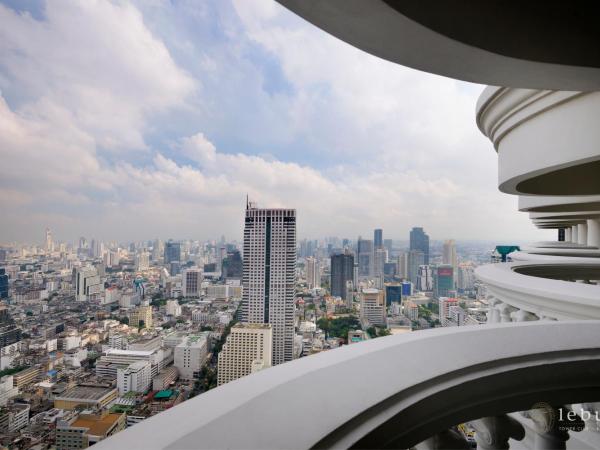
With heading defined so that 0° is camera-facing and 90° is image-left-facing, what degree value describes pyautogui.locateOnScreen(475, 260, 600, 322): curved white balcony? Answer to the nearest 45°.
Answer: approximately 90°

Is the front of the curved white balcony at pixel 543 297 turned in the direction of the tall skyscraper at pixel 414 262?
no

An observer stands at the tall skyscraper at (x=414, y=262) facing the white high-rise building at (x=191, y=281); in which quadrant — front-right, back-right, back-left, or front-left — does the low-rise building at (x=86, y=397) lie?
front-left

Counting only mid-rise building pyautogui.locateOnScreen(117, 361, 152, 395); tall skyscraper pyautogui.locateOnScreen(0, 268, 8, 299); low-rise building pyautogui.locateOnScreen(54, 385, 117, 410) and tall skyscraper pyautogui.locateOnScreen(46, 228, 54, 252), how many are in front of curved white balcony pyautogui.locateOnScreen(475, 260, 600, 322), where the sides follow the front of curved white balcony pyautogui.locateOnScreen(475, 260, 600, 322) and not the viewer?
4

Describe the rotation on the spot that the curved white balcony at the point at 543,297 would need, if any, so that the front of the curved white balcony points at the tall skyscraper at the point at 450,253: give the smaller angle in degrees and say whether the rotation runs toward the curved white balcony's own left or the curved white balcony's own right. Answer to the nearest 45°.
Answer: approximately 90° to the curved white balcony's own right

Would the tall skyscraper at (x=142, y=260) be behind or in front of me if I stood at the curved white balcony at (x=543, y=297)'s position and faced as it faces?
in front

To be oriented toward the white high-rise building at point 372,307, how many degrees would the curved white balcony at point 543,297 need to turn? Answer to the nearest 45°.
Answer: approximately 45° to its right

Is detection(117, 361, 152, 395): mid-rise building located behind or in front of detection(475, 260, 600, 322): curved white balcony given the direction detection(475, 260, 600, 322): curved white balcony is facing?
in front

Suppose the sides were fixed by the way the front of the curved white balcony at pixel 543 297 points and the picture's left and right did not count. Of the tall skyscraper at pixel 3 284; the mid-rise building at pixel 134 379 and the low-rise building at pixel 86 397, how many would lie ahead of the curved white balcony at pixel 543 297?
3

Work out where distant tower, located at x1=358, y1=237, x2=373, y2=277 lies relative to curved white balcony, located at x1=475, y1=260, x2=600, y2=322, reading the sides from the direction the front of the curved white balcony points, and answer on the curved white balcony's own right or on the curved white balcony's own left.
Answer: on the curved white balcony's own right

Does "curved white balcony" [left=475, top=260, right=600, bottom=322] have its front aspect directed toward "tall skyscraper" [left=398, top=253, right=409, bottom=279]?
no

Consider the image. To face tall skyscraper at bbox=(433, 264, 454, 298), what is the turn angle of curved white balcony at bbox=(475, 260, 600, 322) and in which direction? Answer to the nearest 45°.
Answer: approximately 90° to its right

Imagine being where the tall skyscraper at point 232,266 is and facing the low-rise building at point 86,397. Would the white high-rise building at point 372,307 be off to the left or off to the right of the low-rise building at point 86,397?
left
